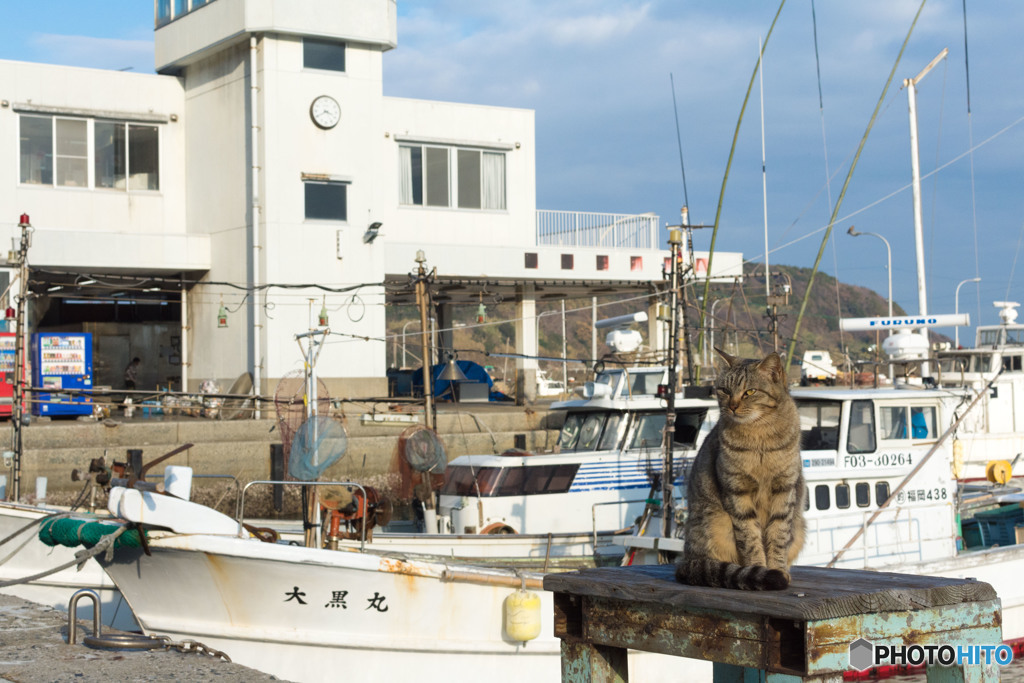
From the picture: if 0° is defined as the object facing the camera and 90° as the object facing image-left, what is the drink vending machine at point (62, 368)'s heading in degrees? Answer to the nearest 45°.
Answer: approximately 0°

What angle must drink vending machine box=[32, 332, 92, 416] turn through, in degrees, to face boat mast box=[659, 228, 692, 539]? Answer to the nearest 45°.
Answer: approximately 45° to its left

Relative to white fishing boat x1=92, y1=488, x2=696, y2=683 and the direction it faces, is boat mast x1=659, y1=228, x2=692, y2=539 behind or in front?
behind

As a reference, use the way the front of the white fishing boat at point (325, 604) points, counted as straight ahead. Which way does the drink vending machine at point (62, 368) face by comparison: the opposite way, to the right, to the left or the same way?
to the left

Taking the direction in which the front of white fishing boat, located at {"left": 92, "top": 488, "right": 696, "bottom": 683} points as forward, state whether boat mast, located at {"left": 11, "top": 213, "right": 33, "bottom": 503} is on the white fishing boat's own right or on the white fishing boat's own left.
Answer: on the white fishing boat's own right

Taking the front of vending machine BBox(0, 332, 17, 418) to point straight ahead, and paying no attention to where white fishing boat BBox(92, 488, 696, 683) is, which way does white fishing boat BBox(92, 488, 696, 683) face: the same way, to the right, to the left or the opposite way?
to the right

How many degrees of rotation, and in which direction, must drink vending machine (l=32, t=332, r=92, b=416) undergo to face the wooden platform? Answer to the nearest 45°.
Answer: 0° — it already faces it

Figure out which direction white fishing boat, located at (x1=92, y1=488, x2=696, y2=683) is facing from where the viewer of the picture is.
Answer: facing to the left of the viewer

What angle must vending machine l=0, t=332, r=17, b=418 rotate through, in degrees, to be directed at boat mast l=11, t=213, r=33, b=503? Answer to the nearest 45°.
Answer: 0° — it already faces it

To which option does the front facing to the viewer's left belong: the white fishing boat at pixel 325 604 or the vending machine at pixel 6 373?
the white fishing boat

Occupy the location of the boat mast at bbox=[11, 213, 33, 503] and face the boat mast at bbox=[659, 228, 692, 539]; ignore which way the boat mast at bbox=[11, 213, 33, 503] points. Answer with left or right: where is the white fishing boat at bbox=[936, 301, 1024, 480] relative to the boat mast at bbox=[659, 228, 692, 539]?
left

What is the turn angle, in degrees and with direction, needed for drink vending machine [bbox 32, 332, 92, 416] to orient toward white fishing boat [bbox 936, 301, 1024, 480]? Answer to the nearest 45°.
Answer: approximately 90° to its left
